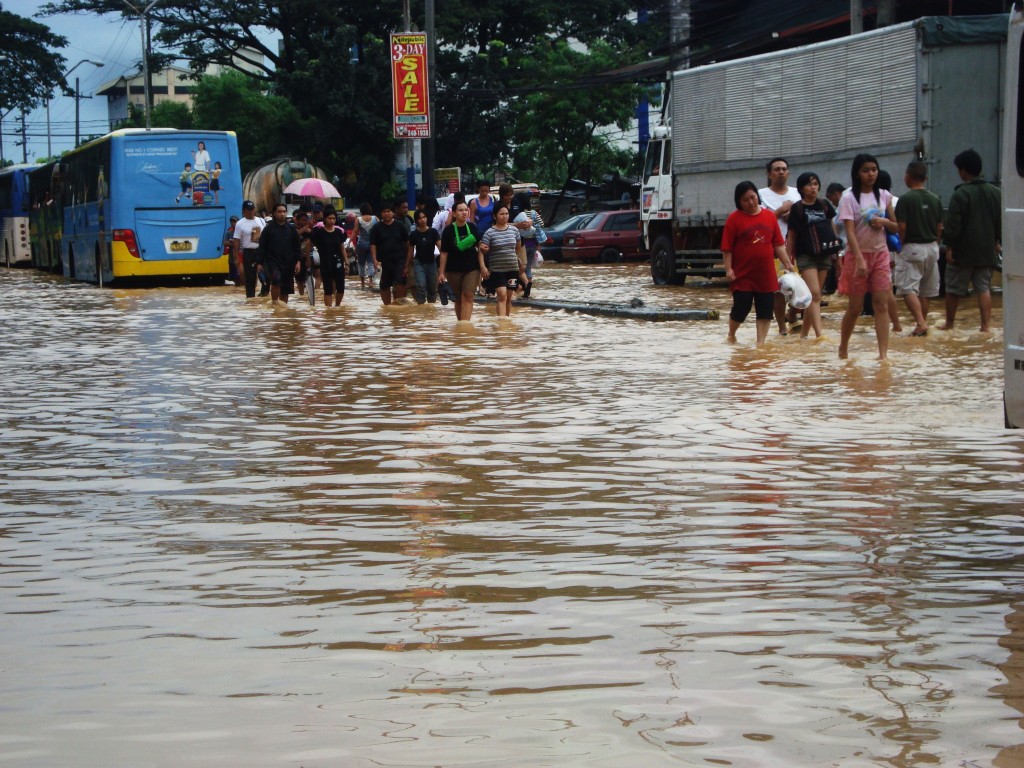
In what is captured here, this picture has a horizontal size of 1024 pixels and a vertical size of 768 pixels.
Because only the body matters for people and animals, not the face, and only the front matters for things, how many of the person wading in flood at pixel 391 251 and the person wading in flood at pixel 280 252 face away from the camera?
0

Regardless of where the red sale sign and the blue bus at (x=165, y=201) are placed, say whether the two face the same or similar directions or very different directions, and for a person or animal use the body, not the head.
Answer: very different directions

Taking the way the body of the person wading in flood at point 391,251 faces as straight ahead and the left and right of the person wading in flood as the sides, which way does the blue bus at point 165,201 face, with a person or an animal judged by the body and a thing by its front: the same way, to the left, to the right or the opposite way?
the opposite way

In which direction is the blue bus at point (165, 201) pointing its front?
away from the camera

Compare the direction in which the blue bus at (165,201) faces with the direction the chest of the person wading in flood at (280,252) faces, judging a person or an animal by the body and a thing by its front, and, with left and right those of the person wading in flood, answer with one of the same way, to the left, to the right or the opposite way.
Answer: the opposite way

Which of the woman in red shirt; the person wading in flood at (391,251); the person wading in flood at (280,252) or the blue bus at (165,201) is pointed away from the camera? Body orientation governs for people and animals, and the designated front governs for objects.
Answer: the blue bus

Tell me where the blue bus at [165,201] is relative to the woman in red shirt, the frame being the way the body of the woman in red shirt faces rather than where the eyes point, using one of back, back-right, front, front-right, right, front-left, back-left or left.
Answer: back-right

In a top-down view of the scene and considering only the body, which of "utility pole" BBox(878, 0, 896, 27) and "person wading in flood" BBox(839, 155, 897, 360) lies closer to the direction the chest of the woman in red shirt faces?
the person wading in flood

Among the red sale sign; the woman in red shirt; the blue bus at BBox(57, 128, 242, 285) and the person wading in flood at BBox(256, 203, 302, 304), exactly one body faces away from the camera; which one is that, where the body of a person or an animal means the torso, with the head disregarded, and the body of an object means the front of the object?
the blue bus

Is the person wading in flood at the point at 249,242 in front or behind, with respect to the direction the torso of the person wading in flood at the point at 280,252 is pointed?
behind
